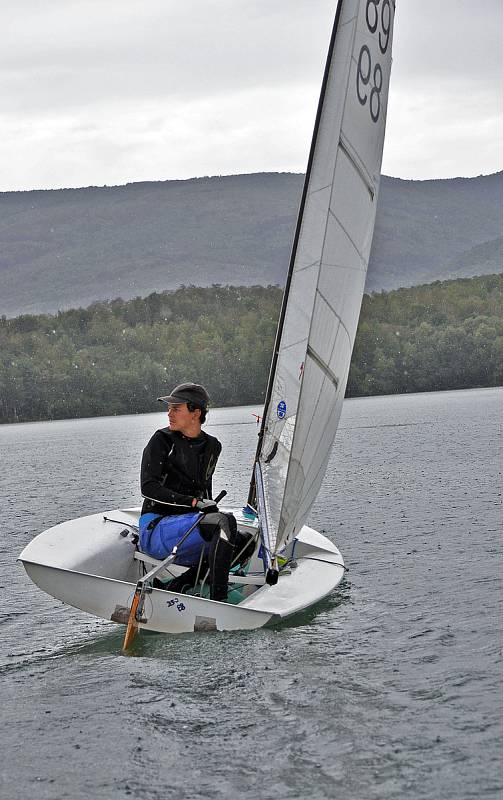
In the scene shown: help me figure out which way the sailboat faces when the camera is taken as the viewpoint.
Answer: facing away from the viewer and to the right of the viewer

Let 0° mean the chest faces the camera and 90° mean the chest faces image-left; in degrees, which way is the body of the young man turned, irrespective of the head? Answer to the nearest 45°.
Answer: approximately 315°
